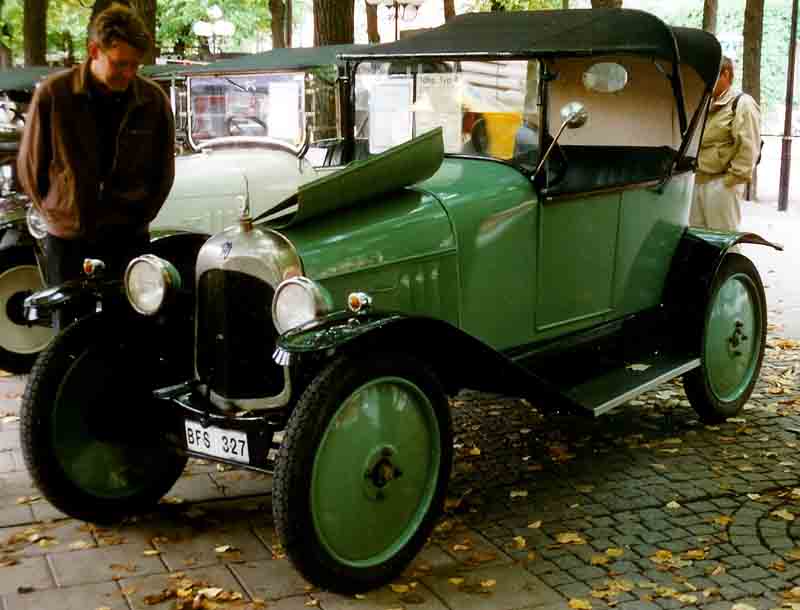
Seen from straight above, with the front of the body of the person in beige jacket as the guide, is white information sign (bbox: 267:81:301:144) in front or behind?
in front

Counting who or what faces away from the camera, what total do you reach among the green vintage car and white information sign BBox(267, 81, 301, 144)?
0

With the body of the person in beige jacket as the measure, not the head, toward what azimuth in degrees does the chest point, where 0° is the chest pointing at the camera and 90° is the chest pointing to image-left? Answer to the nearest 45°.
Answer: approximately 45°

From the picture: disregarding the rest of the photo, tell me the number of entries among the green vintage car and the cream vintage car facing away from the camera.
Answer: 0

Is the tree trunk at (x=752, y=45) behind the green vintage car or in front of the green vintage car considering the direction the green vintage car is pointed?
behind

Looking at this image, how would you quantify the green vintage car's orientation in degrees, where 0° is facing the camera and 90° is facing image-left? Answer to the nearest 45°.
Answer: approximately 45°

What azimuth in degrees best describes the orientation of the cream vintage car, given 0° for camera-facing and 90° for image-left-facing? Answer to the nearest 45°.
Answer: approximately 45°

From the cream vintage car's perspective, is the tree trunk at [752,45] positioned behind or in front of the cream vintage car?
behind

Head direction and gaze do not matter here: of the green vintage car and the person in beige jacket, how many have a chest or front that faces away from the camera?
0

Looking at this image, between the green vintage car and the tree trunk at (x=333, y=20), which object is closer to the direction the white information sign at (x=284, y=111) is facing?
the green vintage car
